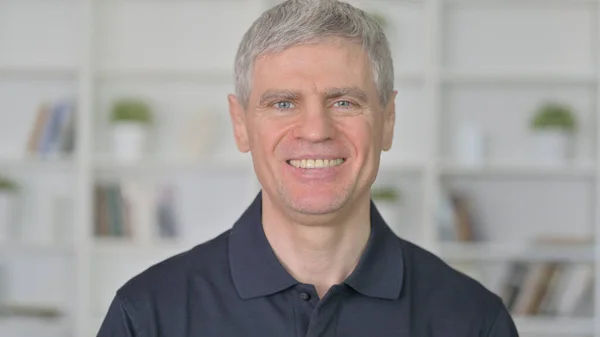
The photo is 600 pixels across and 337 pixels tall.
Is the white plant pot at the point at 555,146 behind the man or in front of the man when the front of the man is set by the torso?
behind

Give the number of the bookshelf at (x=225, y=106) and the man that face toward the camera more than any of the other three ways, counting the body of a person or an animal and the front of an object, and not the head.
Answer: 2

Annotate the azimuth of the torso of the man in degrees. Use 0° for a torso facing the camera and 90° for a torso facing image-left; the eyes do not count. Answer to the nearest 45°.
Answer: approximately 0°

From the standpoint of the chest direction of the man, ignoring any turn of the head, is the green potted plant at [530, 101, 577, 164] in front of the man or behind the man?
behind

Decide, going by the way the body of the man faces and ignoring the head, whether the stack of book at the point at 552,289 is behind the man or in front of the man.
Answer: behind

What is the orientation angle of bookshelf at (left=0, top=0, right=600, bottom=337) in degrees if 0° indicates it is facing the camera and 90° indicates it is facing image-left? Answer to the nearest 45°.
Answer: approximately 0°

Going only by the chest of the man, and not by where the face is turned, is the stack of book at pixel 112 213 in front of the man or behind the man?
behind
